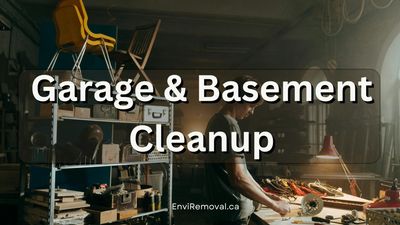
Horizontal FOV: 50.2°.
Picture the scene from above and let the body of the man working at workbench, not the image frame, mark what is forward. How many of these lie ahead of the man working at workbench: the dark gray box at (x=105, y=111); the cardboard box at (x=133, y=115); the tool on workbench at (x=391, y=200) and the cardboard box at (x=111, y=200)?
1

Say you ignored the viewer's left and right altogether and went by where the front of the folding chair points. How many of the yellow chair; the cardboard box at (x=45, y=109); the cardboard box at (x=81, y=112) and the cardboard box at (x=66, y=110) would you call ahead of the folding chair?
4

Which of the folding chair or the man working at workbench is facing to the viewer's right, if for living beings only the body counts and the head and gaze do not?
the man working at workbench

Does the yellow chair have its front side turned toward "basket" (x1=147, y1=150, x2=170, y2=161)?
yes

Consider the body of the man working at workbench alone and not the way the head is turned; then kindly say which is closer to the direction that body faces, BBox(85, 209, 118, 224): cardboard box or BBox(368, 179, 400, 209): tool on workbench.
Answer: the tool on workbench

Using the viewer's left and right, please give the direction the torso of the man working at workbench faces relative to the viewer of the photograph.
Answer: facing to the right of the viewer

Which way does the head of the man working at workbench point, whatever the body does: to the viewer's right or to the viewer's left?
to the viewer's right

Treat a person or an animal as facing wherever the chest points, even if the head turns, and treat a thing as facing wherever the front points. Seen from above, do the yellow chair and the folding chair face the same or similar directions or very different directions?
very different directions

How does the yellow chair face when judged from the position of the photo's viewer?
facing away from the viewer and to the right of the viewer

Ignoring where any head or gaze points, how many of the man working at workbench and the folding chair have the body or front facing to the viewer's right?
1
